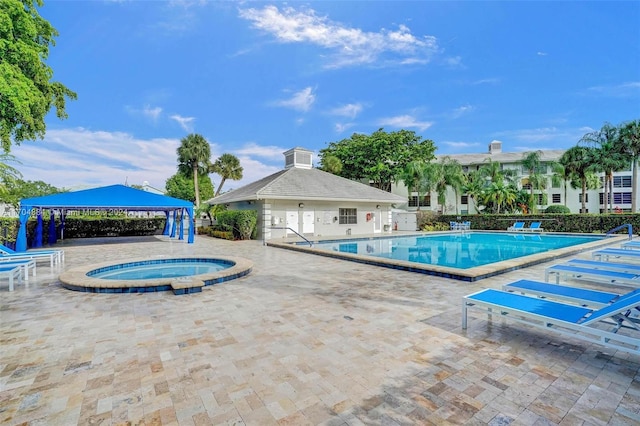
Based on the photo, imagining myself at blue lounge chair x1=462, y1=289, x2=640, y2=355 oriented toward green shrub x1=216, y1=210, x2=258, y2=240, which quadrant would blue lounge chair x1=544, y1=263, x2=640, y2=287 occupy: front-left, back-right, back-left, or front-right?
front-right

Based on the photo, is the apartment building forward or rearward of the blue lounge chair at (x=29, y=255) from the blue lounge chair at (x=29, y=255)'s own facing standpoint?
forward

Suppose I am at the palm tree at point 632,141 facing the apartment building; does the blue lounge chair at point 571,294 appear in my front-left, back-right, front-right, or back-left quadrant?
back-left

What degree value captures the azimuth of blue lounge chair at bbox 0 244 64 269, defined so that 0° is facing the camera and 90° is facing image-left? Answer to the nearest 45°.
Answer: approximately 270°

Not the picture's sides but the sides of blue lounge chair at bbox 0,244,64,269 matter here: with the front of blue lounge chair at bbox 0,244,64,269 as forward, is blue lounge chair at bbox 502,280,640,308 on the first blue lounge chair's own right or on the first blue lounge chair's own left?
on the first blue lounge chair's own right

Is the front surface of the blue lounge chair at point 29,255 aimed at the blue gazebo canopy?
no

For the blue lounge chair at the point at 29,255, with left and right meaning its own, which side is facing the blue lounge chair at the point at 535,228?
front

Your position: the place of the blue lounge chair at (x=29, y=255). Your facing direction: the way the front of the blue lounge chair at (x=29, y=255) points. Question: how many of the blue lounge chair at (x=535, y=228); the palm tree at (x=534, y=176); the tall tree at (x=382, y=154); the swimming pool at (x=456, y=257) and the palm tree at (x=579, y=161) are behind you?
0

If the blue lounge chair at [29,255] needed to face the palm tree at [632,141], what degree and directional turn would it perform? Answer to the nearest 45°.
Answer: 0° — it already faces it

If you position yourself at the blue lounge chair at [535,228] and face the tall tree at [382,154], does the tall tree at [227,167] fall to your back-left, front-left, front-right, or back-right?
front-left

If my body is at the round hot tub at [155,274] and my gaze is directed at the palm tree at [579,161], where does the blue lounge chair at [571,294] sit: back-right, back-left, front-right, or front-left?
front-right

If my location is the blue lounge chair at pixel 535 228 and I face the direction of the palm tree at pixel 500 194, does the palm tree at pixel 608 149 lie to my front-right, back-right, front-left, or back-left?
front-right

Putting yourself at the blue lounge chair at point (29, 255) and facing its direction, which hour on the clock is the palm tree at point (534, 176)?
The palm tree is roughly at 12 o'clock from the blue lounge chair.

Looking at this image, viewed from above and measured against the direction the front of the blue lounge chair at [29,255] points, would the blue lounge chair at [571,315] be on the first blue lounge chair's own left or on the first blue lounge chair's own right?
on the first blue lounge chair's own right

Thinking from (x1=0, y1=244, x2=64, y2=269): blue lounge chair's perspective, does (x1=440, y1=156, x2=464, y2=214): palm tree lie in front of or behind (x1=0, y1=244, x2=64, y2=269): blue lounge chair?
in front

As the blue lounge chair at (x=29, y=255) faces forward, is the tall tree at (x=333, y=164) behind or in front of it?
in front

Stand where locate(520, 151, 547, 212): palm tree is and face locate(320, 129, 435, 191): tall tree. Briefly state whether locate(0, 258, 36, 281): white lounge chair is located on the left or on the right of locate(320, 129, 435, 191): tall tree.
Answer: left

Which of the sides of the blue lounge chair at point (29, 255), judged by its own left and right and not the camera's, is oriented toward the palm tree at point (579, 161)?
front
